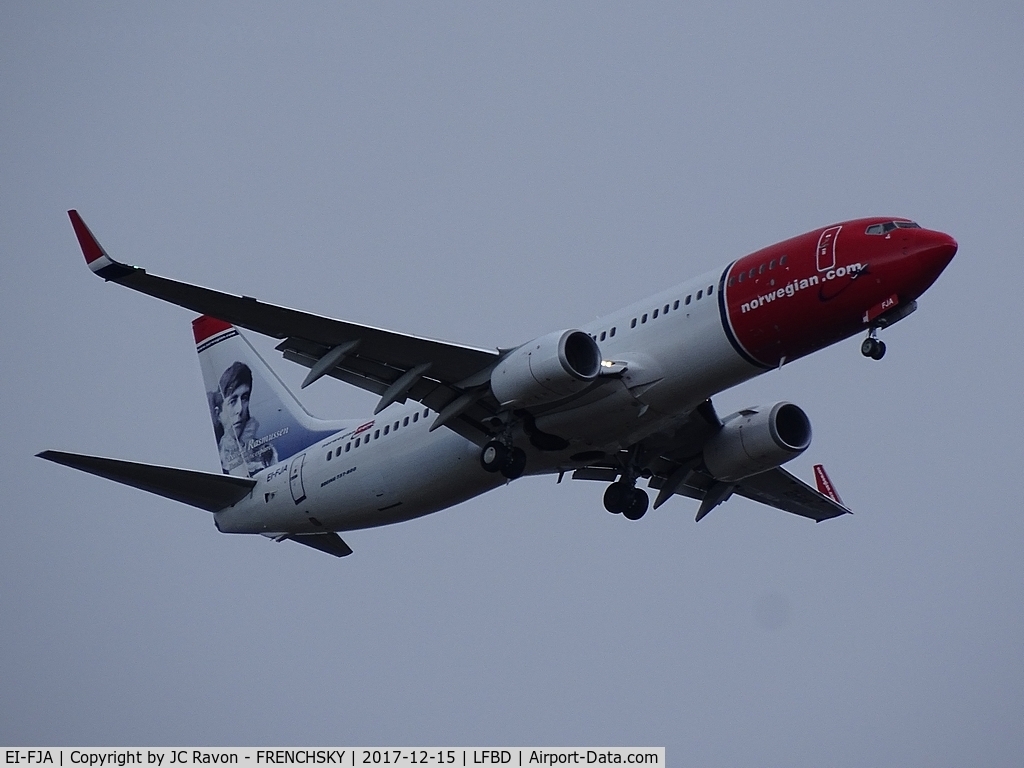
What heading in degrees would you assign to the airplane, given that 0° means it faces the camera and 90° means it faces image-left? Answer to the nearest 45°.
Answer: approximately 315°
